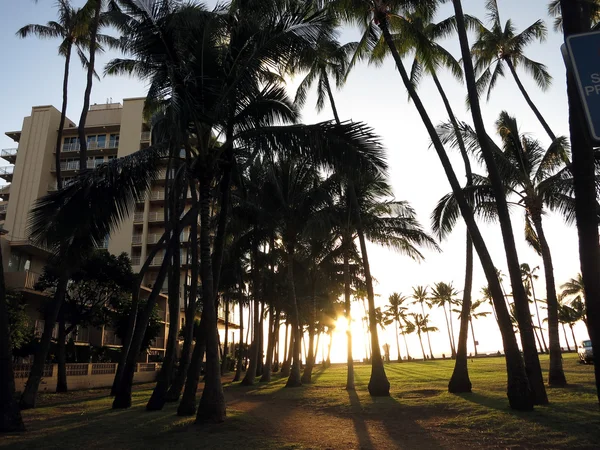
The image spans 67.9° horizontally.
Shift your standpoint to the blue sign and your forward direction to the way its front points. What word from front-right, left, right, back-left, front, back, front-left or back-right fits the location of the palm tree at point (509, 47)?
back

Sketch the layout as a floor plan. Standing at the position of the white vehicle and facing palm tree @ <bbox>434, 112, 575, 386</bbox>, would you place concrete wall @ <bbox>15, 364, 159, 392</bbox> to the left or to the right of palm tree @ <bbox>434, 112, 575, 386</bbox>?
right

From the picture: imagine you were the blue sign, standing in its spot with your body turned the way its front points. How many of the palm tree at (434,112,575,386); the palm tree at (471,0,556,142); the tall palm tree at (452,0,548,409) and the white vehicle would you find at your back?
4

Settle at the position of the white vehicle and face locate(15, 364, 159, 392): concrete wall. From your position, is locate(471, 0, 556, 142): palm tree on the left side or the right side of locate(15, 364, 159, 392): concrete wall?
left

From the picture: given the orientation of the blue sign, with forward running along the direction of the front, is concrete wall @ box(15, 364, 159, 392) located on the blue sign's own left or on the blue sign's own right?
on the blue sign's own right

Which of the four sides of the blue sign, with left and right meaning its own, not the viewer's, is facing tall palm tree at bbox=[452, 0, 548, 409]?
back

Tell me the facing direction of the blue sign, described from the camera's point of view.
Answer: facing the viewer

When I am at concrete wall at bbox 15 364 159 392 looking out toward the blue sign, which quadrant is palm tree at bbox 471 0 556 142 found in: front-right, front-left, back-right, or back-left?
front-left

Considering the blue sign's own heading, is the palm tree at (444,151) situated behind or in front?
behind

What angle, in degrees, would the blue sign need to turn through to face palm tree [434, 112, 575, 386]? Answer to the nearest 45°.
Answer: approximately 180°

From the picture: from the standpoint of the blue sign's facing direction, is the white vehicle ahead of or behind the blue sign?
behind
